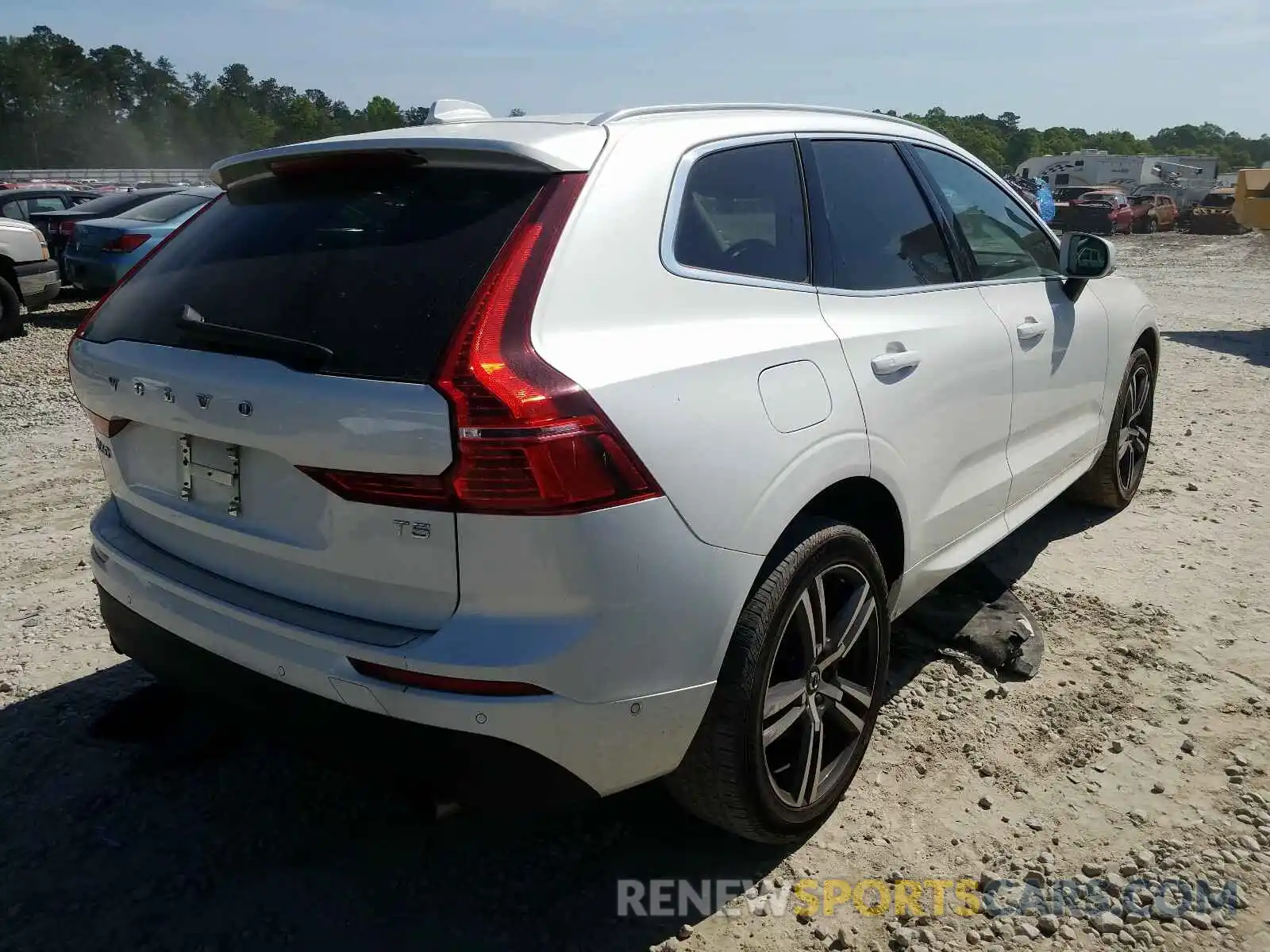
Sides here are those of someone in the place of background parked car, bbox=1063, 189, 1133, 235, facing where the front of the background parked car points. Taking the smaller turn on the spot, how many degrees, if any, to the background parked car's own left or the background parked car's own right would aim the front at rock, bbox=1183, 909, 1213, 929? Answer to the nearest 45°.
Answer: approximately 45° to the background parked car's own left

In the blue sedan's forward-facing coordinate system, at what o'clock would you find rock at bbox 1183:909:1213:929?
The rock is roughly at 4 o'clock from the blue sedan.

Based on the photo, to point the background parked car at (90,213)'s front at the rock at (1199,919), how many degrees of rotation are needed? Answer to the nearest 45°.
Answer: approximately 135° to its right

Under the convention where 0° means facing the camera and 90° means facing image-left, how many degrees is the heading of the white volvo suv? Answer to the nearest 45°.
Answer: approximately 225°

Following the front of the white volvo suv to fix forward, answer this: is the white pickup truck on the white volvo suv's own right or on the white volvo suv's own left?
on the white volvo suv's own left

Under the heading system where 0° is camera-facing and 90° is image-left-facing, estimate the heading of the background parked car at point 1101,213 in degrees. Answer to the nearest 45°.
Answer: approximately 45°

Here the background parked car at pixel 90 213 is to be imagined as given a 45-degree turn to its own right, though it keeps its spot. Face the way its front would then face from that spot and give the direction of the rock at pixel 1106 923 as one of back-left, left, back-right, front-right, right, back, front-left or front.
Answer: right

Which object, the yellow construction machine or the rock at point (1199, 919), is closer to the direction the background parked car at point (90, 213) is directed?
the yellow construction machine

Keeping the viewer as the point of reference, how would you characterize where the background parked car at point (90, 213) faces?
facing away from the viewer and to the right of the viewer
